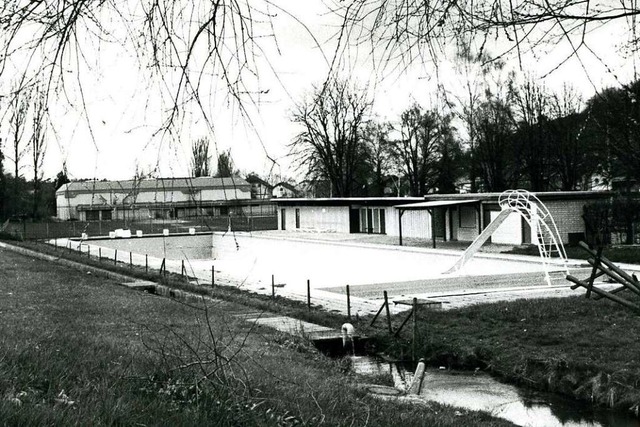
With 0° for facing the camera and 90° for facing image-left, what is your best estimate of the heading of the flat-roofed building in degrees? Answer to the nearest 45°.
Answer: approximately 45°

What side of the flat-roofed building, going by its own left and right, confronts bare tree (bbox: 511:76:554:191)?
back

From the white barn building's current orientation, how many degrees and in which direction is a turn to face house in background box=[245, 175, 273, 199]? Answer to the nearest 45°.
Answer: approximately 90° to its left

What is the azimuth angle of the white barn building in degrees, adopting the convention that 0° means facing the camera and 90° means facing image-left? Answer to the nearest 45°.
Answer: approximately 0°
